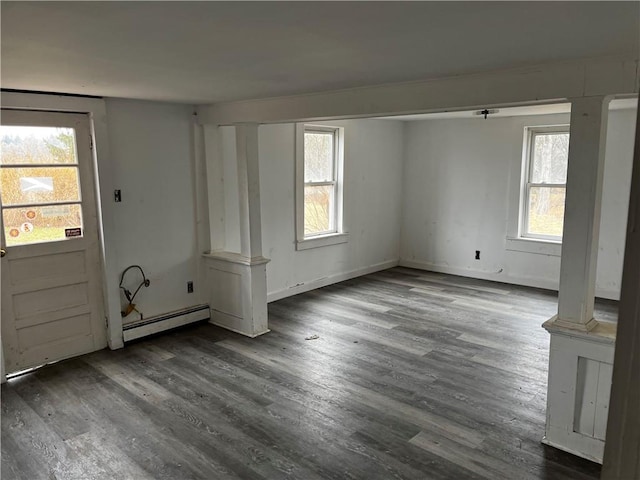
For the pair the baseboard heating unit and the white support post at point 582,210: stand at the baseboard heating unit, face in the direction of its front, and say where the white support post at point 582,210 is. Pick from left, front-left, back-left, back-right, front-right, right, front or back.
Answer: front

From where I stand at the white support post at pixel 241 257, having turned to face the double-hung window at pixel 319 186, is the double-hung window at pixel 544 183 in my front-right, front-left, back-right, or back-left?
front-right

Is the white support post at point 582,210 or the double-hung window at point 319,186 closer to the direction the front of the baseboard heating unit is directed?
the white support post

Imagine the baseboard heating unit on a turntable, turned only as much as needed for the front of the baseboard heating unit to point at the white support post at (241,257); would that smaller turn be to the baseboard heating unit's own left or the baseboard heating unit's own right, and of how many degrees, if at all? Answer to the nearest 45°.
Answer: approximately 45° to the baseboard heating unit's own left

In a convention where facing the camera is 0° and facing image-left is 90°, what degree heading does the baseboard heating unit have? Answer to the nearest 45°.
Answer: approximately 315°
